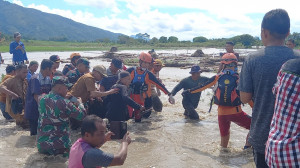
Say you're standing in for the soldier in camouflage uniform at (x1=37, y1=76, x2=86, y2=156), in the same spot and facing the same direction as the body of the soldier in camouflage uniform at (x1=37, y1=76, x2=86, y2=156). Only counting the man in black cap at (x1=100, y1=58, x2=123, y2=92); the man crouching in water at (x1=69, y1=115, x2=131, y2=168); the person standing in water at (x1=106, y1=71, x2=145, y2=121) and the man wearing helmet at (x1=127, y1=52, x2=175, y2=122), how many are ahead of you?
3

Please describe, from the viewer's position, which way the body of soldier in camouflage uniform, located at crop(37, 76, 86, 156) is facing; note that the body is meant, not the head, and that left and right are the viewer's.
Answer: facing away from the viewer and to the right of the viewer

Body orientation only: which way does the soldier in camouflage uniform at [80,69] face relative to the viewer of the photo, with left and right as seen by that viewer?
facing to the right of the viewer

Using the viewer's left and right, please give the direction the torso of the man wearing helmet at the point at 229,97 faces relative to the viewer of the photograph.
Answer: facing away from the viewer

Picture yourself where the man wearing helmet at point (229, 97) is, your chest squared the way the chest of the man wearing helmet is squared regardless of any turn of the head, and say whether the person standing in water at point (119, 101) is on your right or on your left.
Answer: on your left
